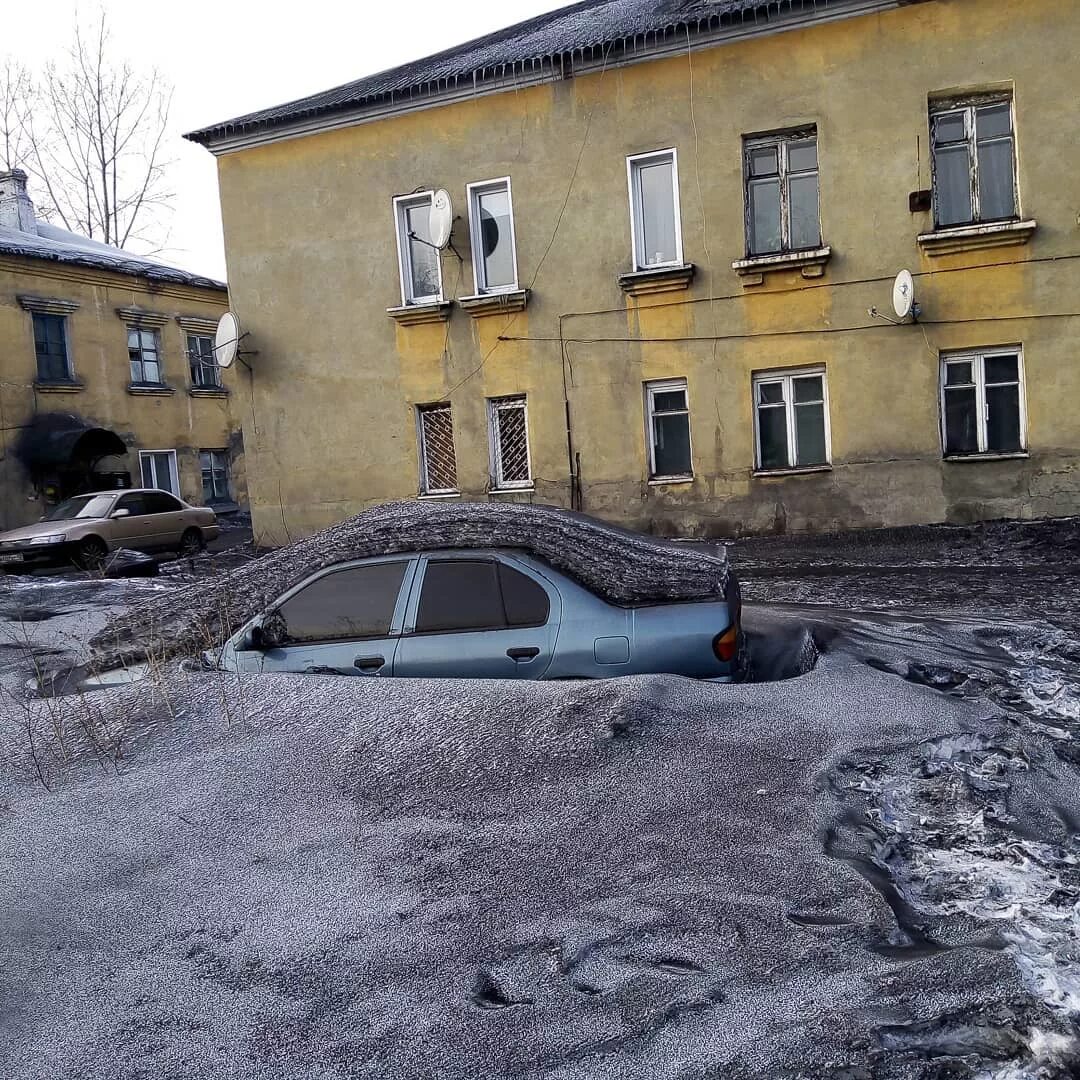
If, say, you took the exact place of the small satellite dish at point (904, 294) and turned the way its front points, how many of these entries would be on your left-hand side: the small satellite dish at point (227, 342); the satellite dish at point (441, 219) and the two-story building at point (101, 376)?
0

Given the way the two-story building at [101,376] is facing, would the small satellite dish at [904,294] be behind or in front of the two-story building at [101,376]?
in front

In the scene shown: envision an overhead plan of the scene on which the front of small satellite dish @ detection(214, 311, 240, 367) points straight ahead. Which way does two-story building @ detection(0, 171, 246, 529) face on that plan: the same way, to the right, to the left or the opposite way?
to the left

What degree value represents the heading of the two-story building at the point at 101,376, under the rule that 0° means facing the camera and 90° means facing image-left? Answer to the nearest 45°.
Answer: approximately 315°

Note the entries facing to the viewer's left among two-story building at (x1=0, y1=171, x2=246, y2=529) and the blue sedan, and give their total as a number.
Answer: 1

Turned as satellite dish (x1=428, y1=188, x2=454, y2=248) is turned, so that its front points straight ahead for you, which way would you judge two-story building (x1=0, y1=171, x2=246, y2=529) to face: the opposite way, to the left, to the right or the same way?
to the left

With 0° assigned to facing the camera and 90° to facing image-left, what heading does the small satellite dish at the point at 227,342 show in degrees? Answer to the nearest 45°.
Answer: approximately 45°

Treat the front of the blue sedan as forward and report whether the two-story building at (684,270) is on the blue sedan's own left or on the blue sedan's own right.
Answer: on the blue sedan's own right

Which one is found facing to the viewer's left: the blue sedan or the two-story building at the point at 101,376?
the blue sedan

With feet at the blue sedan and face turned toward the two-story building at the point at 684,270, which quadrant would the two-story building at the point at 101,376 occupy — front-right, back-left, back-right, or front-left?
front-left

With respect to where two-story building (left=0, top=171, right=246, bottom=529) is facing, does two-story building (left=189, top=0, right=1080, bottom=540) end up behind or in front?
in front

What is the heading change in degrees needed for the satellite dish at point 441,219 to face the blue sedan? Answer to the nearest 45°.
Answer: approximately 45° to its left

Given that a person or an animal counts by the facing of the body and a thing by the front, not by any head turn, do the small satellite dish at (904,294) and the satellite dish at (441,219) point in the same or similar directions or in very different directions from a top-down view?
same or similar directions

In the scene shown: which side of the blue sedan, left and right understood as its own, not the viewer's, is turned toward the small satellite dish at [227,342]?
right

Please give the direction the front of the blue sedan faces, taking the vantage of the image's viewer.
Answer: facing to the left of the viewer
